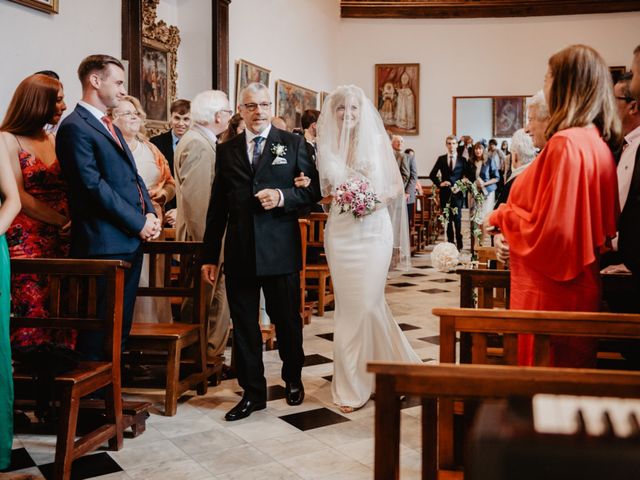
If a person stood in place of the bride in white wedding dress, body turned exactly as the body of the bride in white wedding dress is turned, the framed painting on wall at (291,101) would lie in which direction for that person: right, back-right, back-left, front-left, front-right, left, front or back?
back

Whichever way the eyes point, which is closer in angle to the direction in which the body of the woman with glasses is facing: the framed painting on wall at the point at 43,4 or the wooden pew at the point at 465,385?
the wooden pew

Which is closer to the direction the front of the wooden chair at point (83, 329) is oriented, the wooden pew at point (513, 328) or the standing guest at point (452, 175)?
the wooden pew

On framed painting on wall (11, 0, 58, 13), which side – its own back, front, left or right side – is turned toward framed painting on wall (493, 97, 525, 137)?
left

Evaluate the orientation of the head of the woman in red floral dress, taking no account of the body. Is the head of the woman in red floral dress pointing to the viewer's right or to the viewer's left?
to the viewer's right

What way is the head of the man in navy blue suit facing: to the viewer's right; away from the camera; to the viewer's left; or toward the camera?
to the viewer's right

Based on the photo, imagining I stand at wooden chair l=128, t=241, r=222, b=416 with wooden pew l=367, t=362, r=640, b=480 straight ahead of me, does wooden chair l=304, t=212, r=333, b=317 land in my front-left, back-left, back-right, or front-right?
back-left

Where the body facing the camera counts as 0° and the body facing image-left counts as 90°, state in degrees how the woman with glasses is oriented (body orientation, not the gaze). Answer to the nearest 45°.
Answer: approximately 315°
